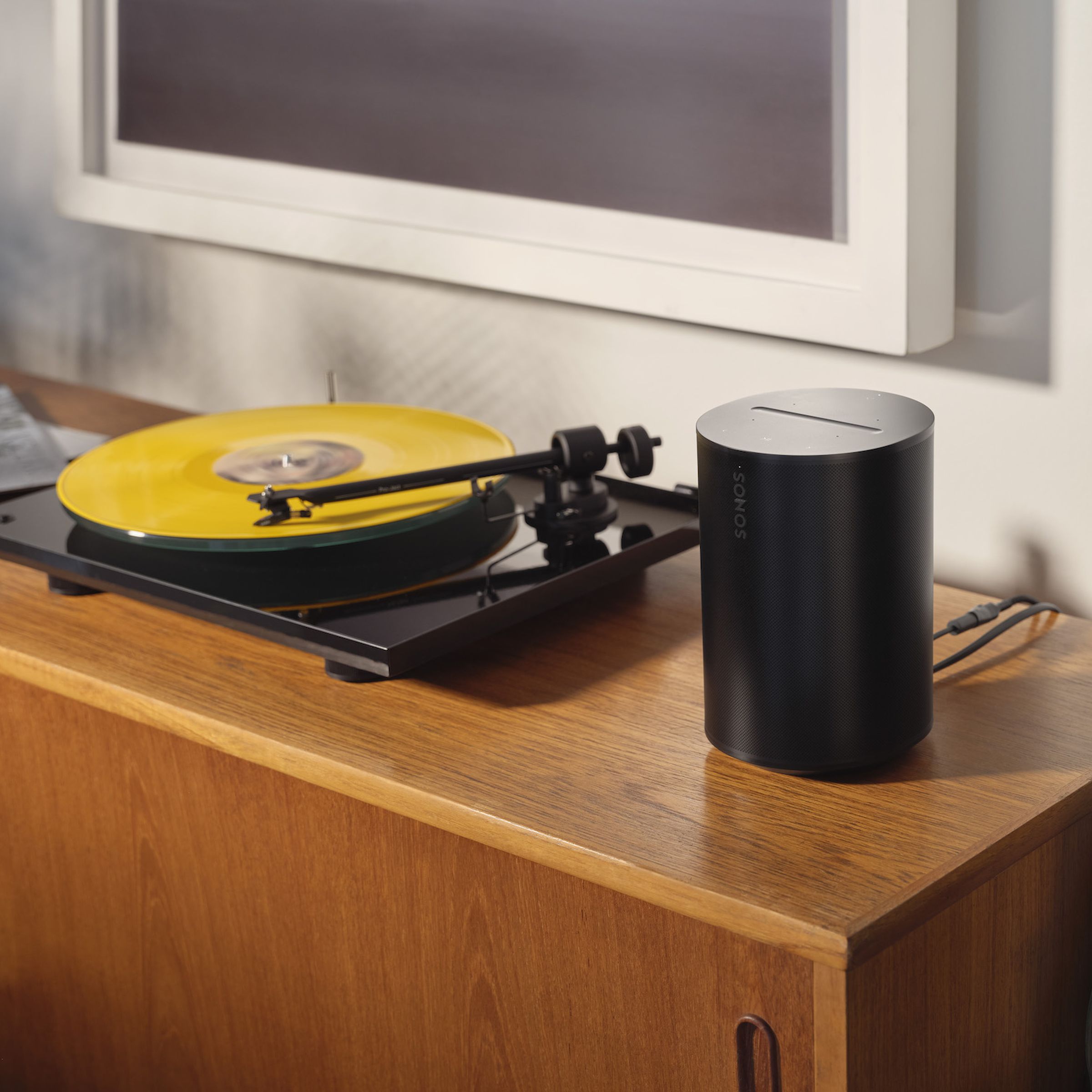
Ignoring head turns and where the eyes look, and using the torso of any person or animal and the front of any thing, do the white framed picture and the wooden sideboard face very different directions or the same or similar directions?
same or similar directions

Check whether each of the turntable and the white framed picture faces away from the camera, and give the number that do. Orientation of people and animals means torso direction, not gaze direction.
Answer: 0

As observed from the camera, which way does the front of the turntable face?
facing the viewer and to the left of the viewer

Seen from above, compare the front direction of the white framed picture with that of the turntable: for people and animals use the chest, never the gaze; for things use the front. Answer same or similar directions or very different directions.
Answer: same or similar directions
